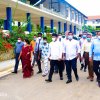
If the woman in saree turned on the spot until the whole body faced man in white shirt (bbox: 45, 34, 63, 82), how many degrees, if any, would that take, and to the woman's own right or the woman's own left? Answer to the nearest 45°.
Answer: approximately 90° to the woman's own left

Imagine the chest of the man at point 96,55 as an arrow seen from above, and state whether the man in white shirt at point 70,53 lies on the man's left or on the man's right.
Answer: on the man's right

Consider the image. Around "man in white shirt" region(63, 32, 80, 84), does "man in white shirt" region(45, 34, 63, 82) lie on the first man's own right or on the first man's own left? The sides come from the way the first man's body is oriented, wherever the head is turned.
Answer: on the first man's own right

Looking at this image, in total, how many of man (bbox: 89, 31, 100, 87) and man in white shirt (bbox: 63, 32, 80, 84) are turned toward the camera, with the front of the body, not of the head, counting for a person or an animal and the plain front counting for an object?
2
